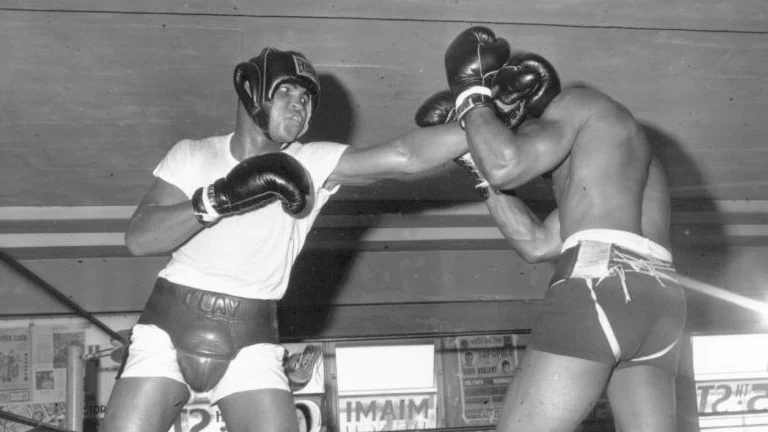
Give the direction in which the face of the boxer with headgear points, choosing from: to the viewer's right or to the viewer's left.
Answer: to the viewer's right

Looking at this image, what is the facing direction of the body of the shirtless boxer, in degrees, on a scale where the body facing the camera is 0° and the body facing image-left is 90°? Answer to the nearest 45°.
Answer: approximately 135°
